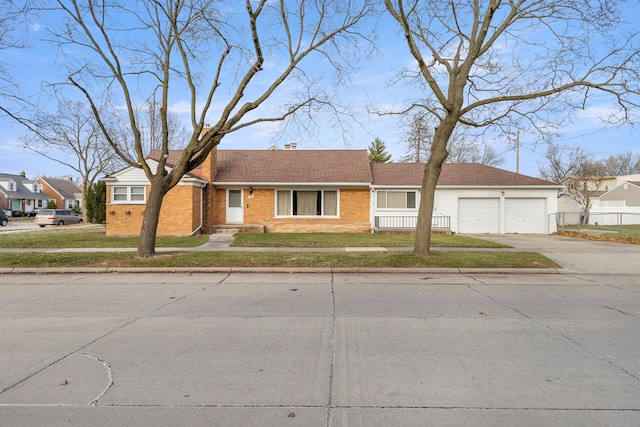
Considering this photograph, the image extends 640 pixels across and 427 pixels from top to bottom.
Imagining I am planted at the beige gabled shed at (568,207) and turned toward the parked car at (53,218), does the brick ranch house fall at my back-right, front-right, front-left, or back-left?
front-left

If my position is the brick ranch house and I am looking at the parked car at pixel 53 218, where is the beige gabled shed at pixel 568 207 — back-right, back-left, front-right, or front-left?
back-right

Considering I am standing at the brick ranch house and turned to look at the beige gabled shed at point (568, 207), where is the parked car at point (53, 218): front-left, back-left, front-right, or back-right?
back-left

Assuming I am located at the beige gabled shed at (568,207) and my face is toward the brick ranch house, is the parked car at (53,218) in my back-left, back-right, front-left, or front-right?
front-right

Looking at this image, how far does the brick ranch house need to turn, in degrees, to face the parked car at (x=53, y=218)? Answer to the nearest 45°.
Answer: approximately 135° to its right

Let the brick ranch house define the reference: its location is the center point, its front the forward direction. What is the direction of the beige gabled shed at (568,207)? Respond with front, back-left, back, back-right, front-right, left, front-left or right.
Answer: back-left

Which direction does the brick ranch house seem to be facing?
toward the camera
